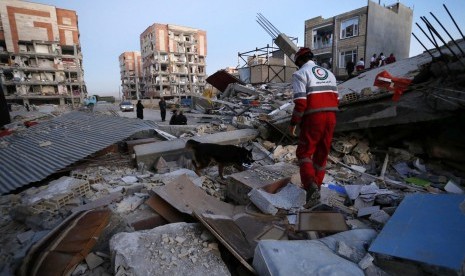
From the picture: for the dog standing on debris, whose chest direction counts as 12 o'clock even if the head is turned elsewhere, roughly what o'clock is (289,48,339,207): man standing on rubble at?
The man standing on rubble is roughly at 2 o'clock from the dog standing on debris.

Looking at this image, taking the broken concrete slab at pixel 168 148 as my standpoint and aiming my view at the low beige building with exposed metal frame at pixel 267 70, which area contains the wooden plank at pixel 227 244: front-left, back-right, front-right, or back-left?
back-right

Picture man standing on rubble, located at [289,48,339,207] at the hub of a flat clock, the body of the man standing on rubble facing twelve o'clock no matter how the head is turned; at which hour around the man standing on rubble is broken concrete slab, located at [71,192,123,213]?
The broken concrete slab is roughly at 10 o'clock from the man standing on rubble.

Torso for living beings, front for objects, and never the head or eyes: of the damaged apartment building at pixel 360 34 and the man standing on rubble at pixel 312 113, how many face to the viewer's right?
0

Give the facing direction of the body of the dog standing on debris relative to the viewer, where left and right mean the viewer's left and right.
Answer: facing to the right of the viewer

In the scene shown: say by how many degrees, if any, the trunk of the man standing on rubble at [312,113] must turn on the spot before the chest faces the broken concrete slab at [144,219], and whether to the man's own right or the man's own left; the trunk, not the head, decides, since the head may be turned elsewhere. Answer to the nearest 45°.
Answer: approximately 90° to the man's own left

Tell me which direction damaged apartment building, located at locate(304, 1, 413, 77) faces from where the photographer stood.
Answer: facing the viewer and to the left of the viewer

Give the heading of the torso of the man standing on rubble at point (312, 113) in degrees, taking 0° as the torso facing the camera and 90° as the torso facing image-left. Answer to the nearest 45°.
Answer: approximately 135°

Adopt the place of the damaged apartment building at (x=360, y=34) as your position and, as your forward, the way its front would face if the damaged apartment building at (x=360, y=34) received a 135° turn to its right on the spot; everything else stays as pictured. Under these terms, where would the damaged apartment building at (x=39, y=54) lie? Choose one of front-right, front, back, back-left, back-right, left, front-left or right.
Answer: left

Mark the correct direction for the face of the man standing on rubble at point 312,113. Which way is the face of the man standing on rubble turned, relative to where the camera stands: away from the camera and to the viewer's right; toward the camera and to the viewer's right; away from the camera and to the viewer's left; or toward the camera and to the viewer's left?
away from the camera and to the viewer's left

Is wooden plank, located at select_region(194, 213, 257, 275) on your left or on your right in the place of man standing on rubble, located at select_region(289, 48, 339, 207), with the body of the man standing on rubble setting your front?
on your left
